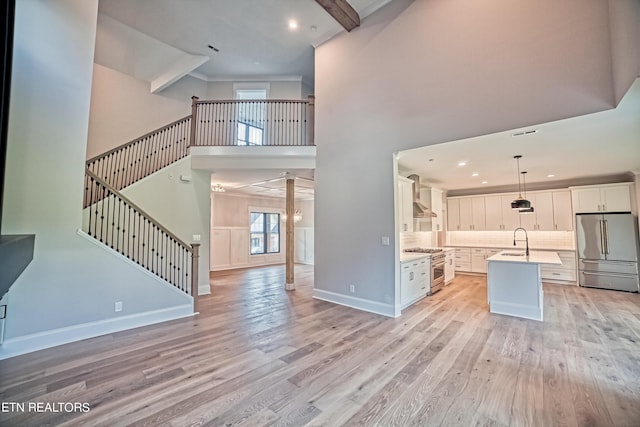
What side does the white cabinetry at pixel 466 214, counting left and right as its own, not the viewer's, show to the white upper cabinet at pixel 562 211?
left

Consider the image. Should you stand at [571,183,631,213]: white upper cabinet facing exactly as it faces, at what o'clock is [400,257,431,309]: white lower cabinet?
The white lower cabinet is roughly at 1 o'clock from the white upper cabinet.

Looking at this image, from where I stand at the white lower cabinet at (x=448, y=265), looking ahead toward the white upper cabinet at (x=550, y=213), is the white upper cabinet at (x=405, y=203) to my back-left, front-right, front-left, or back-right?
back-right

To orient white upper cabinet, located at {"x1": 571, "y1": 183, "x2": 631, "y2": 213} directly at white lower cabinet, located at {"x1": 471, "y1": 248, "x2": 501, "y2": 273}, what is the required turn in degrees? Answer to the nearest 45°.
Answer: approximately 90° to its right

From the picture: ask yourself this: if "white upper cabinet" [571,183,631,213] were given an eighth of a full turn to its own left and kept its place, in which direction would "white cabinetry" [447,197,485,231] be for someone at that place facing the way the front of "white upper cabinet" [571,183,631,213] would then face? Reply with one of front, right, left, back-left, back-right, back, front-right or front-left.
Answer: back-right

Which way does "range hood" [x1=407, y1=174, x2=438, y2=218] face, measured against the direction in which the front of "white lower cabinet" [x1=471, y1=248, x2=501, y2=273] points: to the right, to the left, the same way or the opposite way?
to the left

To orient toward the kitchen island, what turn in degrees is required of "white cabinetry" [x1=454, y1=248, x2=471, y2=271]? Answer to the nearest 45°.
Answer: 0° — it already faces it

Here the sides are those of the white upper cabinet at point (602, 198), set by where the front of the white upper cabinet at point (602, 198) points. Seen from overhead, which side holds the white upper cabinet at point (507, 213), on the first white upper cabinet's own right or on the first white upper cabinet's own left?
on the first white upper cabinet's own right

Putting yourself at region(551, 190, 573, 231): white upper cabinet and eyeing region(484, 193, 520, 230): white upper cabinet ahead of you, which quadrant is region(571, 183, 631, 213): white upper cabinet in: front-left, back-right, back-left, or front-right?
back-left
